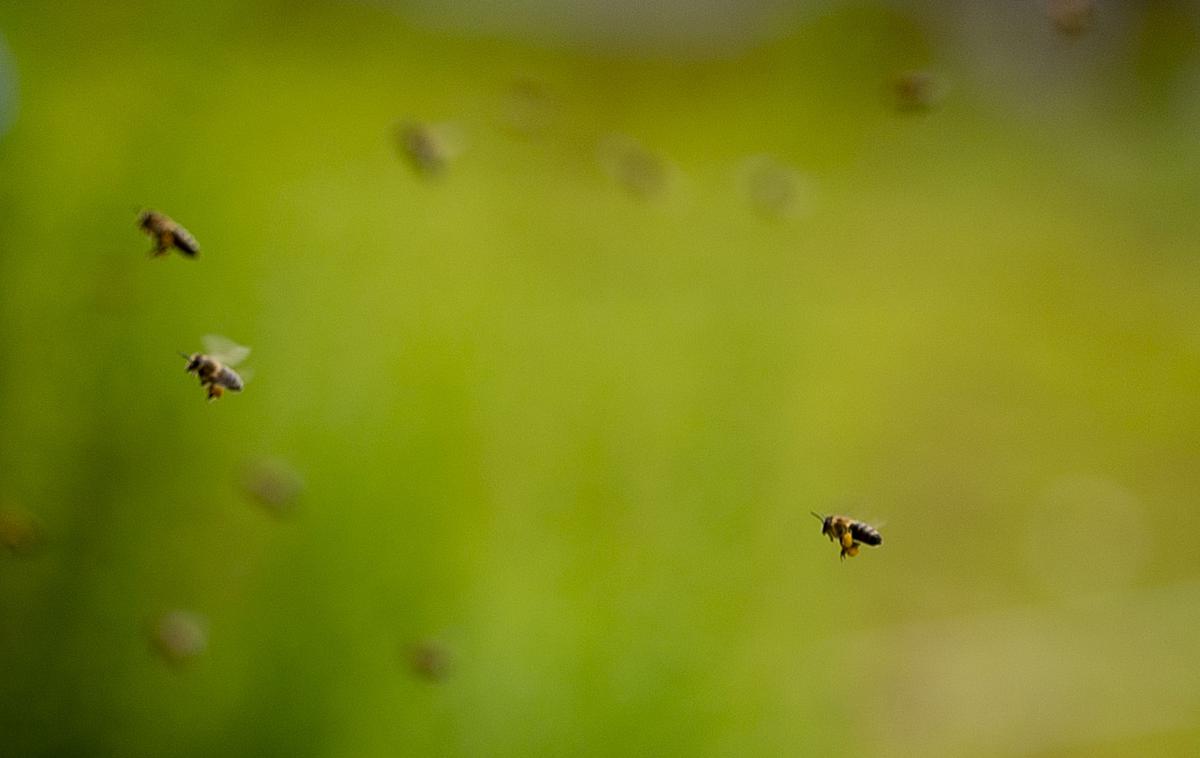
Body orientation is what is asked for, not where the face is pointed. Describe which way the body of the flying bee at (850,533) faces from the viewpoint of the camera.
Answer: to the viewer's left

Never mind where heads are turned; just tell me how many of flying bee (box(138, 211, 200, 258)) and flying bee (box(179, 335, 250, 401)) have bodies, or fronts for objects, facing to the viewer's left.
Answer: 2

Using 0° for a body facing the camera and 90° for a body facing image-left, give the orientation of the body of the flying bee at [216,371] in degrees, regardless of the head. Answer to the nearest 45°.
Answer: approximately 90°

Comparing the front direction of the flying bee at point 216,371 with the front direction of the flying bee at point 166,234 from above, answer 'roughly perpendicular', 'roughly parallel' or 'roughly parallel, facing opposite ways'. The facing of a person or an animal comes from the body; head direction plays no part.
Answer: roughly parallel

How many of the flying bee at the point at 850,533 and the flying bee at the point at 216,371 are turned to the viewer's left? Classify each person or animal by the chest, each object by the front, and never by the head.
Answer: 2

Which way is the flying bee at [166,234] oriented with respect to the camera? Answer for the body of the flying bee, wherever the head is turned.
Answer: to the viewer's left
